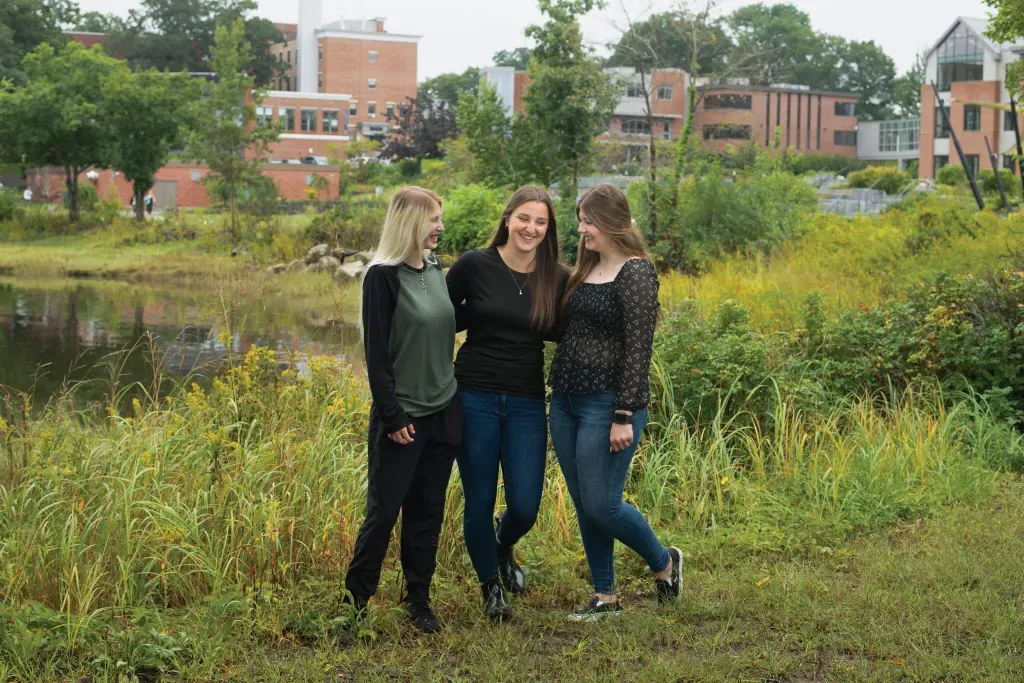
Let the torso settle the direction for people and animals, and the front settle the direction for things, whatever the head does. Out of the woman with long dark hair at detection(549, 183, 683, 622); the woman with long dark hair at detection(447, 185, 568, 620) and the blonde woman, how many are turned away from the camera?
0

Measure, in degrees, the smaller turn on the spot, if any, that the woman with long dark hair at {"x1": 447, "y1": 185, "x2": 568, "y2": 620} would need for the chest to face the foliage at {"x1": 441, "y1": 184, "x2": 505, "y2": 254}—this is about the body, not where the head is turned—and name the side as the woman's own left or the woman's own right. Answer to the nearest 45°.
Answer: approximately 180°

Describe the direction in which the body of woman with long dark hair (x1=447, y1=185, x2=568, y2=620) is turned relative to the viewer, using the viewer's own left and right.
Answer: facing the viewer

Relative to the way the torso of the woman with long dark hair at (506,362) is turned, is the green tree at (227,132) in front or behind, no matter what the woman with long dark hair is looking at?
behind

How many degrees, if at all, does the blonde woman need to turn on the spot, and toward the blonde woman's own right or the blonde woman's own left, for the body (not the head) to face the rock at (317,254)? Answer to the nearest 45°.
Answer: approximately 135° to the blonde woman's own left

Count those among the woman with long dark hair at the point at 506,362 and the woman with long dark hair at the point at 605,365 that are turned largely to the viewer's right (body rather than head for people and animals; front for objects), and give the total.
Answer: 0

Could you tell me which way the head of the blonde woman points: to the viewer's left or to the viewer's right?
to the viewer's right

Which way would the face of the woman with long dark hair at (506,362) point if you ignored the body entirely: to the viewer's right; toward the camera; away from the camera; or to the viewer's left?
toward the camera

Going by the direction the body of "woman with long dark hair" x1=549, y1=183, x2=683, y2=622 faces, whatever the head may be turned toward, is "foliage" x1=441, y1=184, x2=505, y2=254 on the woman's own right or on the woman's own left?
on the woman's own right

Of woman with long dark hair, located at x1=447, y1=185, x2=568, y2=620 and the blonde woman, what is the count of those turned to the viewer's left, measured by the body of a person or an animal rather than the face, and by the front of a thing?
0

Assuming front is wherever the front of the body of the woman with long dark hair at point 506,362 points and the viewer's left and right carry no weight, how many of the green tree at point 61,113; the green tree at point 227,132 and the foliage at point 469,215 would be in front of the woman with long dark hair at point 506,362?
0

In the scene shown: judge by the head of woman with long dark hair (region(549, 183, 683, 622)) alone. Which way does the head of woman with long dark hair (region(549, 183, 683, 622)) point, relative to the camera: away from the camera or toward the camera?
toward the camera
